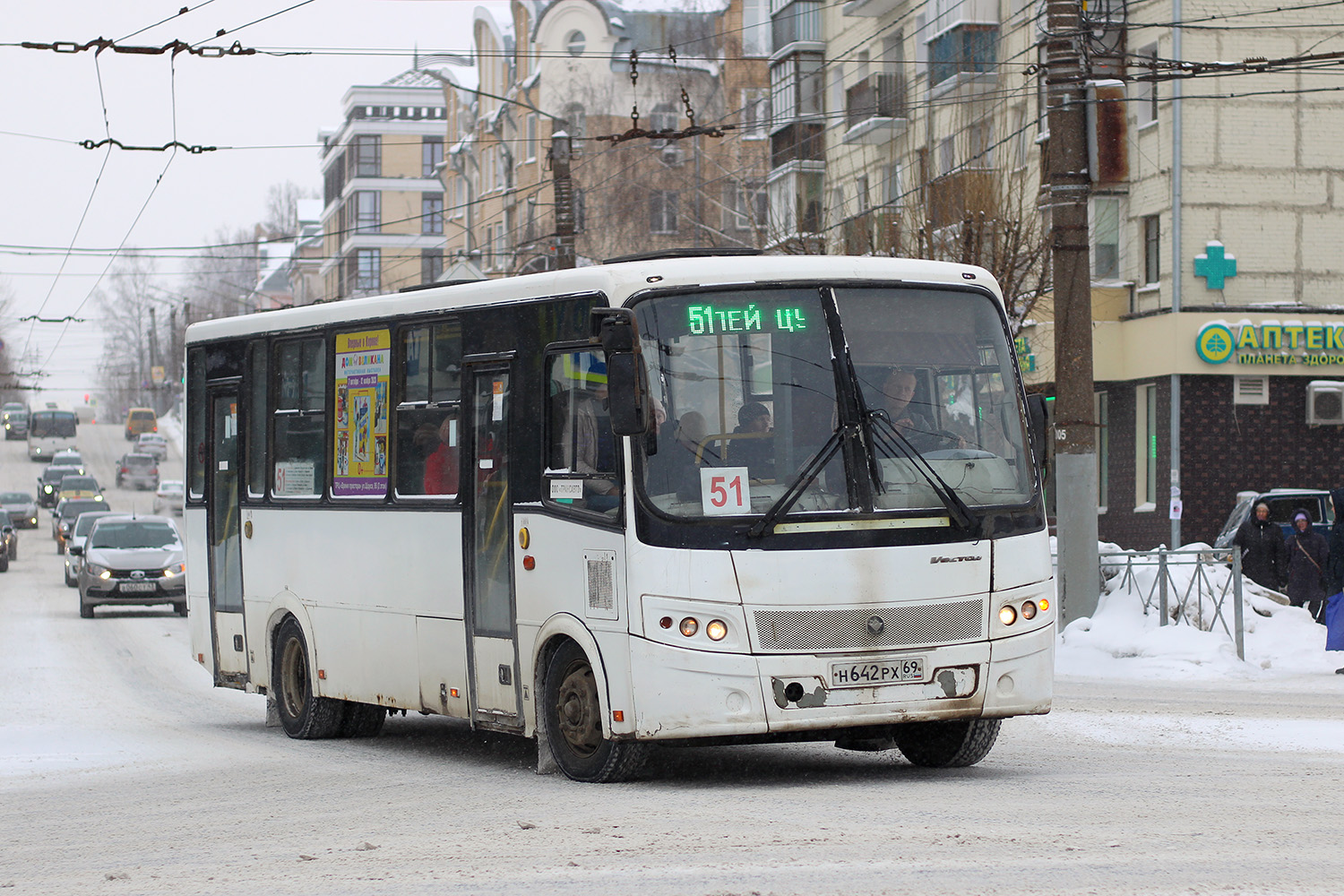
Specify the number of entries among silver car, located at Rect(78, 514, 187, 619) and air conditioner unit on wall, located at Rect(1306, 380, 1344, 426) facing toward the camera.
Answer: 2

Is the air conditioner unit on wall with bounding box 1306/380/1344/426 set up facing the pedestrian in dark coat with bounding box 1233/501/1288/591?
yes

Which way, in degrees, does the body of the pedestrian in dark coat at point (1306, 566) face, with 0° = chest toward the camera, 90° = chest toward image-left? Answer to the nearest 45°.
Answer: approximately 0°

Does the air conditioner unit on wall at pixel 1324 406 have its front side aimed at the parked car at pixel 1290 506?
yes

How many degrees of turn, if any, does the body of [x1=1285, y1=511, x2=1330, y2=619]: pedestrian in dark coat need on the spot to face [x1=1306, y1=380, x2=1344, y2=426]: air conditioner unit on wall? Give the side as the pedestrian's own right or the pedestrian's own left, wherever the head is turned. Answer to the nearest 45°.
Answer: approximately 180°

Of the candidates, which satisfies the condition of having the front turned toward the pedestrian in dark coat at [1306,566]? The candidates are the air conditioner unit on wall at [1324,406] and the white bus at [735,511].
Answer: the air conditioner unit on wall

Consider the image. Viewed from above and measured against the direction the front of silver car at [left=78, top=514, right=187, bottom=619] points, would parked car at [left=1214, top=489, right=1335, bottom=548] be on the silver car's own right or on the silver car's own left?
on the silver car's own left

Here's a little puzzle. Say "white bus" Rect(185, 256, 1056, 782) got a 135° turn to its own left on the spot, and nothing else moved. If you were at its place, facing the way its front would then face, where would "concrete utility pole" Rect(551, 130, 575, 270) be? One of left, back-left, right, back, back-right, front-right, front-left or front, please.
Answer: front

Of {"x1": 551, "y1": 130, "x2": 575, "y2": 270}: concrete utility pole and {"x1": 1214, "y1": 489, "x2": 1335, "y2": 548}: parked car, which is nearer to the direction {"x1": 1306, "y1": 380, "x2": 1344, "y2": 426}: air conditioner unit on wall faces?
the parked car
